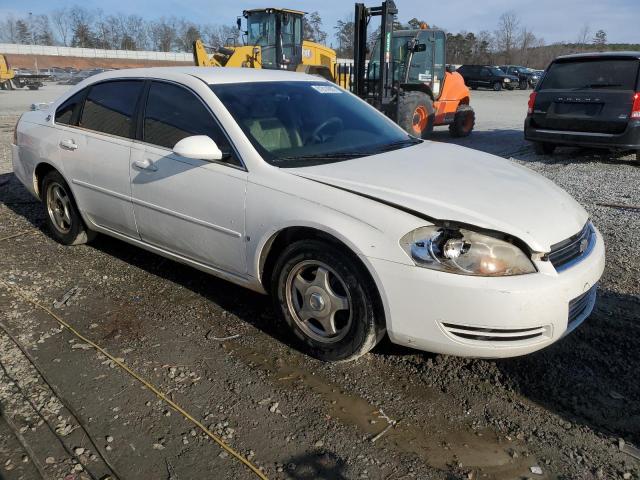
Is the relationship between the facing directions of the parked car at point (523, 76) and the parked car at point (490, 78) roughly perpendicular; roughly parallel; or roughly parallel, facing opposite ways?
roughly parallel

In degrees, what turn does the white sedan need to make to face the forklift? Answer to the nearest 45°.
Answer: approximately 135° to its left

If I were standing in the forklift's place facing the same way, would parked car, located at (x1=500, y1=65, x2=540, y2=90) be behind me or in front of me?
behind

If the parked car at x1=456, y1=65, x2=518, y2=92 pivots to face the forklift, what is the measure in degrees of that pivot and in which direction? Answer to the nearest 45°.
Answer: approximately 45° to its right

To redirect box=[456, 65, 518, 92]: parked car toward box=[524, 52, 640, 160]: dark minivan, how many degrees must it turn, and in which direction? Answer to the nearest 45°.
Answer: approximately 45° to its right

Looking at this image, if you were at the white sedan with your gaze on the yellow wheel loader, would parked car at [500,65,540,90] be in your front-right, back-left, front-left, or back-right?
front-right

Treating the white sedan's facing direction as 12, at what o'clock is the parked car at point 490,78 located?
The parked car is roughly at 8 o'clock from the white sedan.

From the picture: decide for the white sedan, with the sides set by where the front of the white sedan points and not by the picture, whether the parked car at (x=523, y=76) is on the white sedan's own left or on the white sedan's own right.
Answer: on the white sedan's own left

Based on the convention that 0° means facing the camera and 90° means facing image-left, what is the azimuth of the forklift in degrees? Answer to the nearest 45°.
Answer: approximately 45°

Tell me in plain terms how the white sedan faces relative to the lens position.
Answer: facing the viewer and to the right of the viewer

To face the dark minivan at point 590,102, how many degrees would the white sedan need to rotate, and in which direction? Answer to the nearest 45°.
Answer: approximately 90° to its left

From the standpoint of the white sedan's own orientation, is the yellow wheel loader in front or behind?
behind
